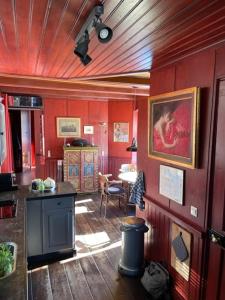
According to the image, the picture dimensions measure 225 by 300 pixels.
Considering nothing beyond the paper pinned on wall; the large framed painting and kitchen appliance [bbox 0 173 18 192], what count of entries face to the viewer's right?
1

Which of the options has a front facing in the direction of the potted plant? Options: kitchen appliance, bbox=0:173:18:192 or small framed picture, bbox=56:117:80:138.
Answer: the small framed picture

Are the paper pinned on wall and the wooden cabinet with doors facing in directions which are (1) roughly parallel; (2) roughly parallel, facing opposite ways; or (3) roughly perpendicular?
roughly perpendicular

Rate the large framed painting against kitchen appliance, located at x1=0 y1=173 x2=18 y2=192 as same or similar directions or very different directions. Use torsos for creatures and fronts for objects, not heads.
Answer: very different directions

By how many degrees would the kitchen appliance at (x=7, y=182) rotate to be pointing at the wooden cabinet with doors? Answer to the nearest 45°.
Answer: approximately 45° to its left

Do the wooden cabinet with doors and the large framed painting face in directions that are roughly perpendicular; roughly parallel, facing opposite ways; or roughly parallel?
roughly perpendicular

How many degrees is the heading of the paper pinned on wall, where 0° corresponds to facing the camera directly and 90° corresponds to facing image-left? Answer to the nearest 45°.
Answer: approximately 45°

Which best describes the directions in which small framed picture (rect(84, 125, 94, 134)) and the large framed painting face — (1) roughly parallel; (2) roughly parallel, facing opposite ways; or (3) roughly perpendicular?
roughly perpendicular

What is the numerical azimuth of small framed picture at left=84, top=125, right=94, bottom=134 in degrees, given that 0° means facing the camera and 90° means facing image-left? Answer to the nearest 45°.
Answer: approximately 0°

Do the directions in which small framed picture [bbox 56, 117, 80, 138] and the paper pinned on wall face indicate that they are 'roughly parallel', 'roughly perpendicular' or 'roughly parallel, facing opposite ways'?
roughly perpendicular

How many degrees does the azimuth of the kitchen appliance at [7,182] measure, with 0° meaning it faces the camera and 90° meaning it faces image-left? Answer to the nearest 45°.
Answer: approximately 270°

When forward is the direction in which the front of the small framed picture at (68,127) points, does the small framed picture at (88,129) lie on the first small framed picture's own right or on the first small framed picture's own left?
on the first small framed picture's own left

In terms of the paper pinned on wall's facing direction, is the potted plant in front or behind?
in front

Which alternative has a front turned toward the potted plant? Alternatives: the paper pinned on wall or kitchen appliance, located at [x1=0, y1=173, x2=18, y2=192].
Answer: the paper pinned on wall

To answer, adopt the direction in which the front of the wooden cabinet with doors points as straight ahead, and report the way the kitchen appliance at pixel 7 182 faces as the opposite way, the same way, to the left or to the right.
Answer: to the left
